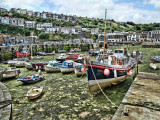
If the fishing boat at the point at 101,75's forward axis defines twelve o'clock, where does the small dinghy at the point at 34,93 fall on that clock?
The small dinghy is roughly at 1 o'clock from the fishing boat.

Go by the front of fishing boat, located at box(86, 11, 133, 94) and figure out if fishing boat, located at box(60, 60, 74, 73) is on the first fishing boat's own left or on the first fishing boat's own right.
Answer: on the first fishing boat's own right

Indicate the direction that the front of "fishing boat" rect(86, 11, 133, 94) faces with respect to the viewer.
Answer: facing the viewer and to the left of the viewer

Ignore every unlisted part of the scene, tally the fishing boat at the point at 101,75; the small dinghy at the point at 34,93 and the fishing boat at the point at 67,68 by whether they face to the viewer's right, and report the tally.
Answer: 0

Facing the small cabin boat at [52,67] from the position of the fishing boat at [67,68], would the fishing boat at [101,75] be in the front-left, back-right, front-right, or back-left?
back-left

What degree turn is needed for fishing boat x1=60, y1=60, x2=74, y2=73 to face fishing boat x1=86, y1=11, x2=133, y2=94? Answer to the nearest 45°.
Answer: approximately 90° to its left

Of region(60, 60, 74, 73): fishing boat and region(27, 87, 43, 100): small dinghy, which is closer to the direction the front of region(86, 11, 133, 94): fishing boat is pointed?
the small dinghy

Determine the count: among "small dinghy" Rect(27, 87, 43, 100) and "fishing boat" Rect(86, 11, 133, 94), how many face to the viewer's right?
0

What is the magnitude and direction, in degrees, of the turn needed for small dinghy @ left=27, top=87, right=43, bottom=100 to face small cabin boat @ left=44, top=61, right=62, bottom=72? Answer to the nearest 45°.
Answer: approximately 135° to its right
